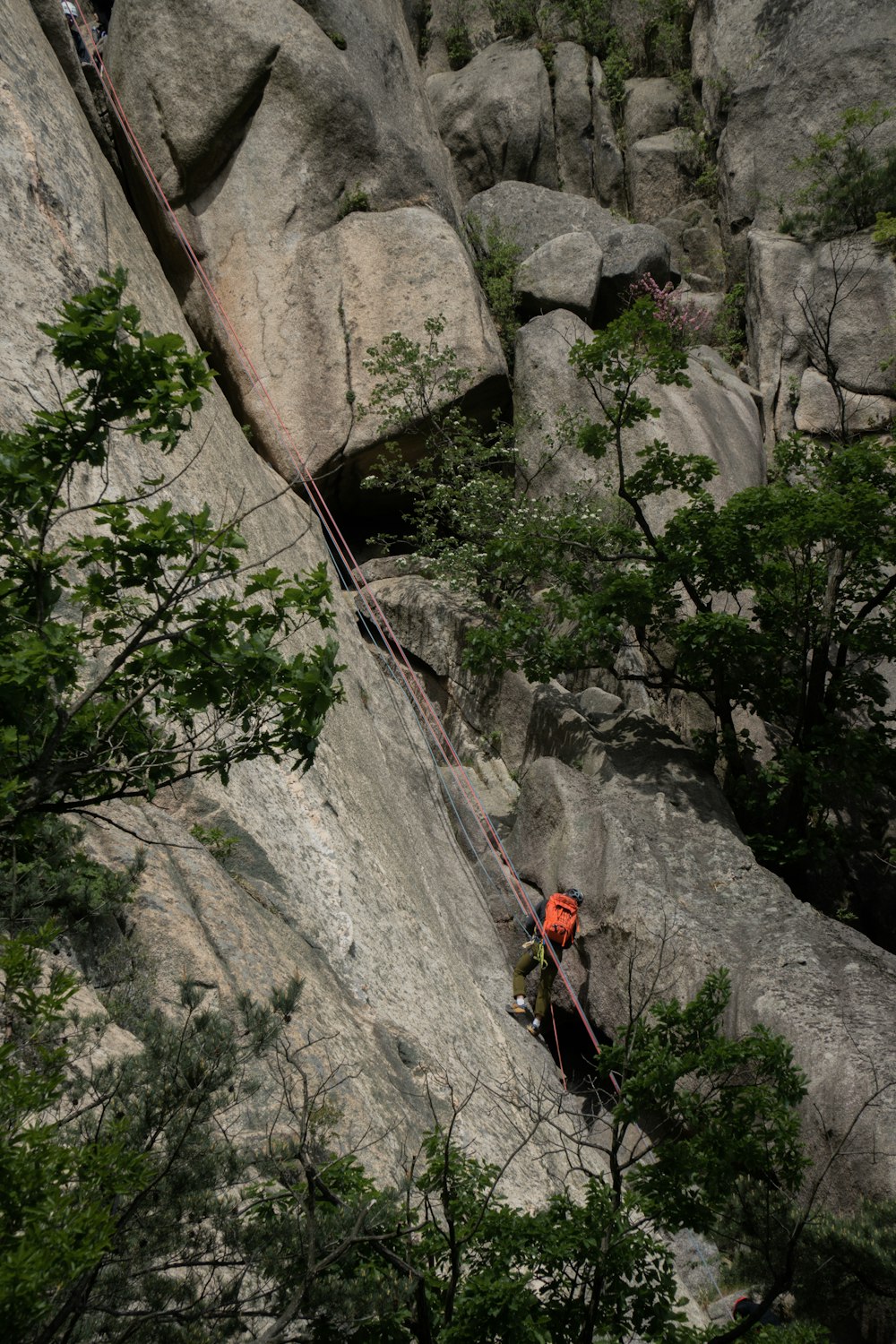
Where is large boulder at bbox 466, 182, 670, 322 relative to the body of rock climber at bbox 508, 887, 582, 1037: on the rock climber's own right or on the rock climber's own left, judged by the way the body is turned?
on the rock climber's own right

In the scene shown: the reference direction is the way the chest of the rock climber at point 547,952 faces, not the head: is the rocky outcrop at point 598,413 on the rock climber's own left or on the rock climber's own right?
on the rock climber's own right

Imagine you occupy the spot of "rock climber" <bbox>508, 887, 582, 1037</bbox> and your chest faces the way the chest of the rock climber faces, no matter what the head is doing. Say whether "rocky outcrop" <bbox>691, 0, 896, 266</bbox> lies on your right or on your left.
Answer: on your right

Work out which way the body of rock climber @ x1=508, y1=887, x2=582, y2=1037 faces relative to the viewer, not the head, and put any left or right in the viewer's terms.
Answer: facing away from the viewer and to the left of the viewer
